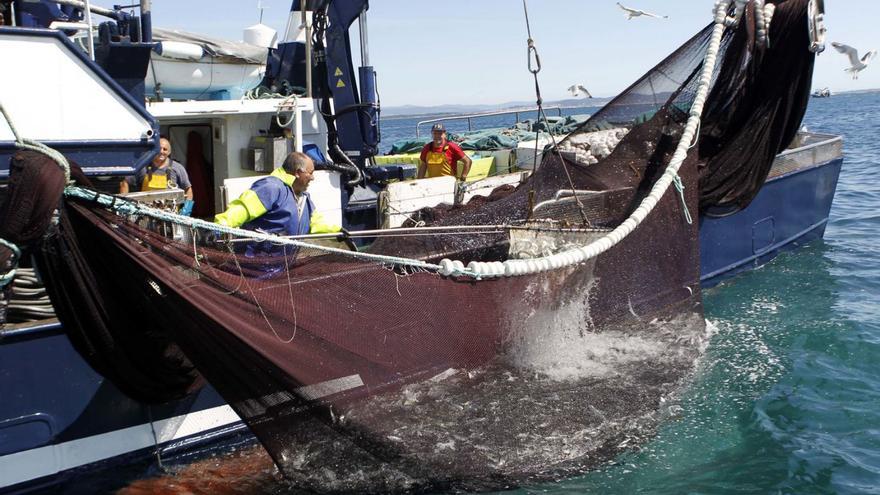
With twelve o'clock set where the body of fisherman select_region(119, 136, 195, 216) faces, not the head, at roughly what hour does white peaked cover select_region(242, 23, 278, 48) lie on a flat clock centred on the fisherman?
The white peaked cover is roughly at 7 o'clock from the fisherman.

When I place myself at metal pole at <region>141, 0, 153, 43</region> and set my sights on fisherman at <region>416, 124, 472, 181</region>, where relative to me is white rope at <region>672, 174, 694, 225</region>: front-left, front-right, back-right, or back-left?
front-right

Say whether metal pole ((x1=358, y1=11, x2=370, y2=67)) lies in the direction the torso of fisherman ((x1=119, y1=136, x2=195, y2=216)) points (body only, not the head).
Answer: no

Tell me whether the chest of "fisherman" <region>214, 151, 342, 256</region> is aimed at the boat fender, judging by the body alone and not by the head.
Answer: no

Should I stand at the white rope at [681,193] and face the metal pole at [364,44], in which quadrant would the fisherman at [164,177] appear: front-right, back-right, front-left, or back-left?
front-left

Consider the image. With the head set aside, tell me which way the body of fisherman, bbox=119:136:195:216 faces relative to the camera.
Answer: toward the camera

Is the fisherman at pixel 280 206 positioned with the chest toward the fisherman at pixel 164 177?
no

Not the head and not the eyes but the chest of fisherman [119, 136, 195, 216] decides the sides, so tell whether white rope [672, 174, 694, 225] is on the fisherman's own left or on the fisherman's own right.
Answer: on the fisherman's own left

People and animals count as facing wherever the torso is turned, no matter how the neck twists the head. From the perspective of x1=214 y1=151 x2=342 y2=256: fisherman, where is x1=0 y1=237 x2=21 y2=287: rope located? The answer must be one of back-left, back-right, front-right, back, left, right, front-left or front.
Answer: right

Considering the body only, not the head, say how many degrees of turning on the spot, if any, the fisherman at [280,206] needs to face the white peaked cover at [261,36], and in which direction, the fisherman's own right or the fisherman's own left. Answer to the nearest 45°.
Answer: approximately 135° to the fisherman's own left
